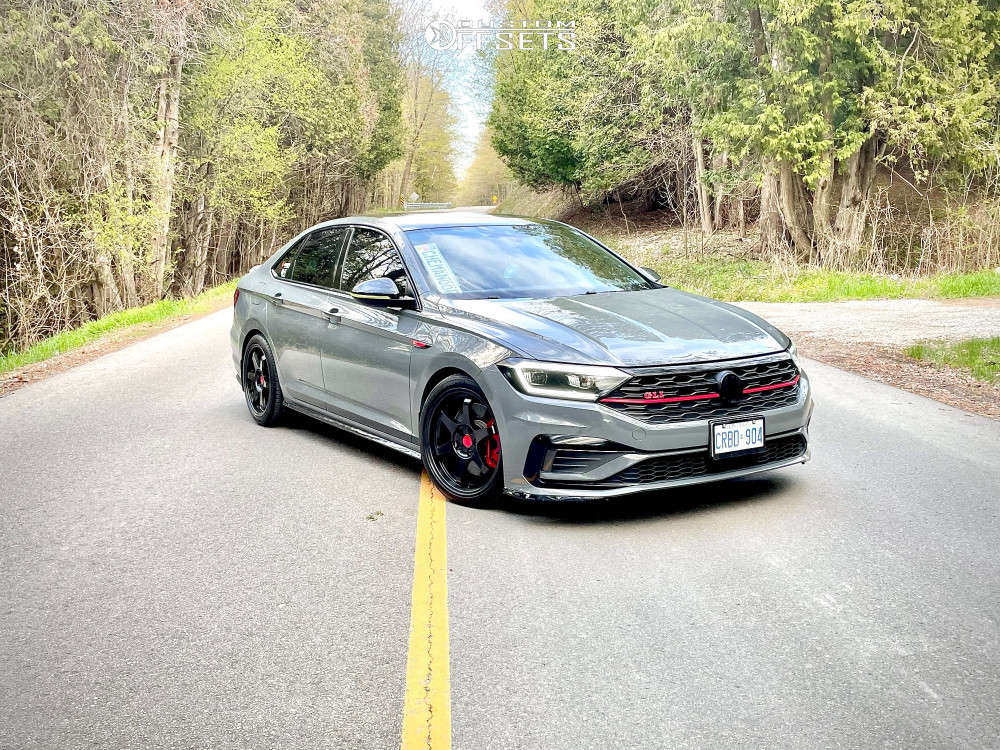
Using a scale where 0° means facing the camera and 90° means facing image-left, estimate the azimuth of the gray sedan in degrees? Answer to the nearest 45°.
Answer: approximately 315°
